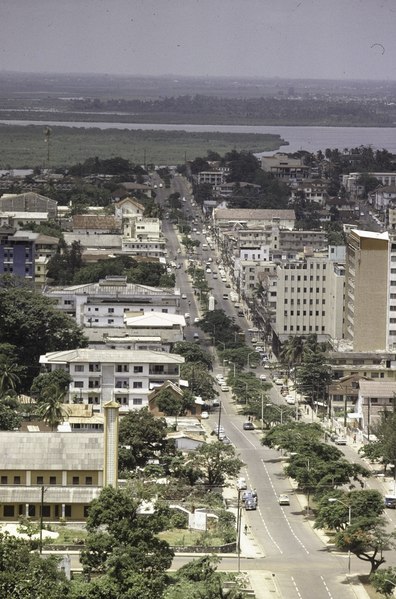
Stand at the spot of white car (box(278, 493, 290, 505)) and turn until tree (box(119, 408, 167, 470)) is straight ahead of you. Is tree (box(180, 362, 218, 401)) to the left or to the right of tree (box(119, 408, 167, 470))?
right

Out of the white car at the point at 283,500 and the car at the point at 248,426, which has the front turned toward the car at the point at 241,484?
the car at the point at 248,426

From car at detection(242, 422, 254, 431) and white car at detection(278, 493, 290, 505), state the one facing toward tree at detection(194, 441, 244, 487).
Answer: the car
